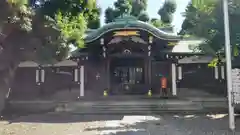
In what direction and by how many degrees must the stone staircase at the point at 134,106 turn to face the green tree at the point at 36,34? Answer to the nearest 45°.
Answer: approximately 45° to its right

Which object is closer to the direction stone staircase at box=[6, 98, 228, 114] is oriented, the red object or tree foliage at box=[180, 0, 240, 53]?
the tree foliage

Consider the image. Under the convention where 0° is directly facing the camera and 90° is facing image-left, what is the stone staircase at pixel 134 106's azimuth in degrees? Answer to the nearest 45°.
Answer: approximately 0°

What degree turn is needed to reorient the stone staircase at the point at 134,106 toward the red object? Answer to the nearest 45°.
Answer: approximately 135° to its left

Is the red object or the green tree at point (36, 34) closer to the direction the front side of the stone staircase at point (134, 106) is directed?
the green tree
